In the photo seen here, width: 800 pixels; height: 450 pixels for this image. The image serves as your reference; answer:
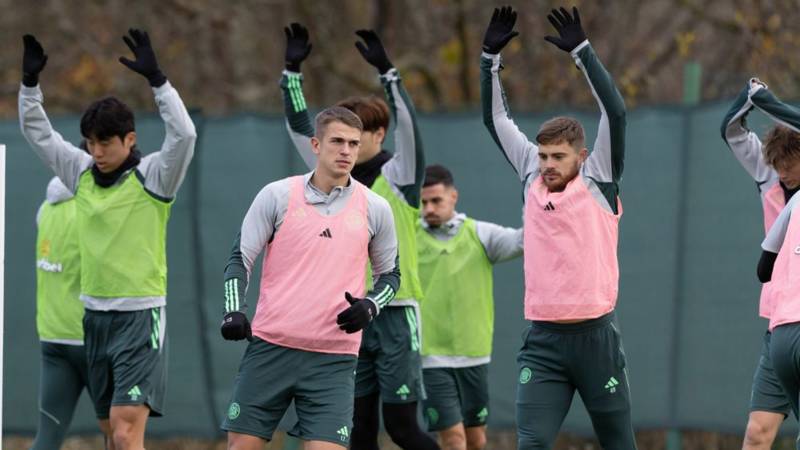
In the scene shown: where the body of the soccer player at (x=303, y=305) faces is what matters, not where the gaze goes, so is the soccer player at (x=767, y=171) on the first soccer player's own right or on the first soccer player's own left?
on the first soccer player's own left

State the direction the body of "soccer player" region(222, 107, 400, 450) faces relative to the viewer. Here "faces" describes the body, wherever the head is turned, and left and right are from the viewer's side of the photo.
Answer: facing the viewer

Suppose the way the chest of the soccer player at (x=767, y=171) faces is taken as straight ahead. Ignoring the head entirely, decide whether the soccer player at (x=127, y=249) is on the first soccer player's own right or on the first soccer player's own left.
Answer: on the first soccer player's own right

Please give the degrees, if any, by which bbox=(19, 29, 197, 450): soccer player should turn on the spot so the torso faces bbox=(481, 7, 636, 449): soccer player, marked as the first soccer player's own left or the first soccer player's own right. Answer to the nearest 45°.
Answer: approximately 90° to the first soccer player's own left

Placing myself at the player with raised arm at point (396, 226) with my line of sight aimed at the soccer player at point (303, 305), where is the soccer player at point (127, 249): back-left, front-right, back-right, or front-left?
front-right

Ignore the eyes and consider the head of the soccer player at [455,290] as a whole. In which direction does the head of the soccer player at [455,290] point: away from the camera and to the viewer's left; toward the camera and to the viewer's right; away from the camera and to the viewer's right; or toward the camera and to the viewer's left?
toward the camera and to the viewer's left

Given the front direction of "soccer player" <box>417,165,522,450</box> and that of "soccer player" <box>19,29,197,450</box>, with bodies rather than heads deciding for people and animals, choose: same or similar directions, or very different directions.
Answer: same or similar directions

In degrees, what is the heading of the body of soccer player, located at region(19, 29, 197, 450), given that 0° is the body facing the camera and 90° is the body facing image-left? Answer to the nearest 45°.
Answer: approximately 45°
